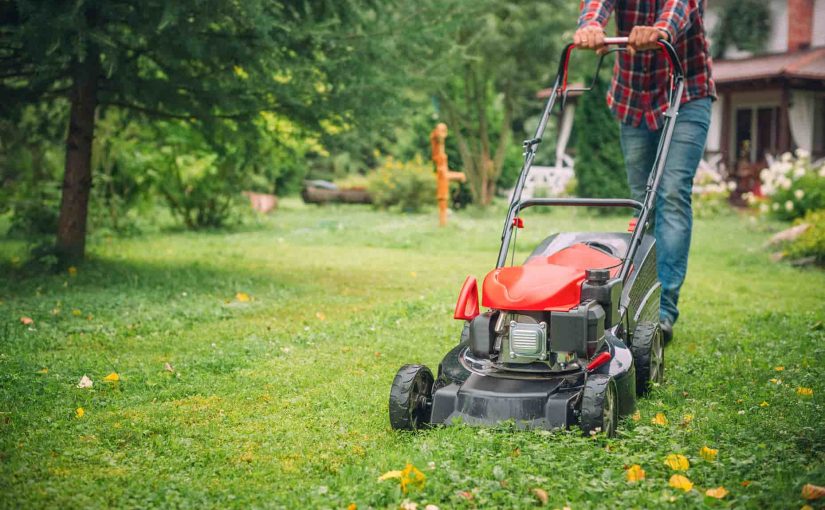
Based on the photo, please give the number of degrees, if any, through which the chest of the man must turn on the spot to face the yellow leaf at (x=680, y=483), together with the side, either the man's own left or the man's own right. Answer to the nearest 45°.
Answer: approximately 45° to the man's own left

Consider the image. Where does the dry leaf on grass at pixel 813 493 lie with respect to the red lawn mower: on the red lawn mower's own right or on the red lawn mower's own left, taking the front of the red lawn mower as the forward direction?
on the red lawn mower's own left

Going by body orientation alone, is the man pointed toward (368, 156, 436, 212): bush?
no

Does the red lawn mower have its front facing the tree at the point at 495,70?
no

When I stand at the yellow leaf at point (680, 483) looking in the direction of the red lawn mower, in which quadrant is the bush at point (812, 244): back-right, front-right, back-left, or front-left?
front-right

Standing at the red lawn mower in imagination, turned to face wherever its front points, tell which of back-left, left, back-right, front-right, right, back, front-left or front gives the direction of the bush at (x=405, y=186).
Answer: back-right

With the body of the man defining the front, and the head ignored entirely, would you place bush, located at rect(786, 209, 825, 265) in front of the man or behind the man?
behind

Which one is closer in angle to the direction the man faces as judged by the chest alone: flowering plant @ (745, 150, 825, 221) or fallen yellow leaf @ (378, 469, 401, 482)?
the fallen yellow leaf

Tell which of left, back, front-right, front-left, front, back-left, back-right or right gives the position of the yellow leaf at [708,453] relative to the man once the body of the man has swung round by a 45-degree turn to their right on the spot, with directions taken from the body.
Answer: left

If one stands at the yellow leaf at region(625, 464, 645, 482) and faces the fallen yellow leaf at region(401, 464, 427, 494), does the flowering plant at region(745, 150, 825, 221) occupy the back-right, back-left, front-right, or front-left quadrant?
back-right

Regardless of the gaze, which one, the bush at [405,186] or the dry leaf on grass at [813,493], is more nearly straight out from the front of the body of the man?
the dry leaf on grass

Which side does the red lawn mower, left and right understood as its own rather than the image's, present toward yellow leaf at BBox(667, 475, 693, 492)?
front

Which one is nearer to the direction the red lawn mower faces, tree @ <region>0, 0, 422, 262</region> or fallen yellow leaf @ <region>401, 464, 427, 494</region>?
the fallen yellow leaf

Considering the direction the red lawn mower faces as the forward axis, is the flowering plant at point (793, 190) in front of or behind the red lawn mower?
behind

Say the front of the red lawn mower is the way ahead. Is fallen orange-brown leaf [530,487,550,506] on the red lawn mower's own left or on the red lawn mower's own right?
on the red lawn mower's own left

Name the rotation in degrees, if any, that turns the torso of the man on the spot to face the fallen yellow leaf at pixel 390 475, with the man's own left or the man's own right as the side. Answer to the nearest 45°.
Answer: approximately 45° to the man's own left

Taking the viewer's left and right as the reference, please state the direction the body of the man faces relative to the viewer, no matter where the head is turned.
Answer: facing the viewer and to the left of the viewer
